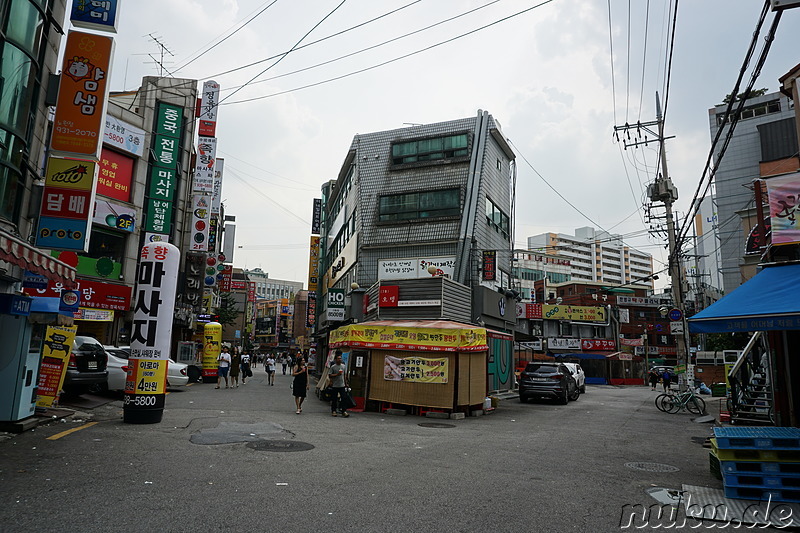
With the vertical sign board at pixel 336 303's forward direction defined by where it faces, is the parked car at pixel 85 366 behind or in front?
in front

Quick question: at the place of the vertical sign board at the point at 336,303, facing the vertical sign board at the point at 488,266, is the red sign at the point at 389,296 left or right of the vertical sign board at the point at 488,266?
right

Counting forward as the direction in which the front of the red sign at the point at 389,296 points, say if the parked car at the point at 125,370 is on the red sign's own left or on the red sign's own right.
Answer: on the red sign's own right

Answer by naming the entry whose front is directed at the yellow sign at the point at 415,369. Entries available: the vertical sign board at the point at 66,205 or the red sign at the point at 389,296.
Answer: the red sign

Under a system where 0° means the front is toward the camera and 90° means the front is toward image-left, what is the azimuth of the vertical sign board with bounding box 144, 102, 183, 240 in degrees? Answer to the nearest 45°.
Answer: approximately 0°

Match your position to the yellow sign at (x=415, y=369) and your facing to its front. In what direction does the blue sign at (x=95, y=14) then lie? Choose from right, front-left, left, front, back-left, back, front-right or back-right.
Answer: front-right

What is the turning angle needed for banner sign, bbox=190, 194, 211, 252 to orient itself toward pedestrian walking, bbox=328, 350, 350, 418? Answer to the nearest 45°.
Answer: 0° — it already faces them

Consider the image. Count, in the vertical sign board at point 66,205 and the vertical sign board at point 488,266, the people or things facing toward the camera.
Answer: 2

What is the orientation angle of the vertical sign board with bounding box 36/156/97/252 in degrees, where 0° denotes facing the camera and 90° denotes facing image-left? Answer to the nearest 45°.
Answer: approximately 0°

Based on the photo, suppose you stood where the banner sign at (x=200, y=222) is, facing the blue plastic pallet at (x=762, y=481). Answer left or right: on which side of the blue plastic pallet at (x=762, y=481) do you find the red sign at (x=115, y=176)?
right

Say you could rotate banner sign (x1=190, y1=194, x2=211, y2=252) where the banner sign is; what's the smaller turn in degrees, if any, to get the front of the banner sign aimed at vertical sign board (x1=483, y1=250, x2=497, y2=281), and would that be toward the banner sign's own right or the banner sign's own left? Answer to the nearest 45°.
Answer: approximately 45° to the banner sign's own left
